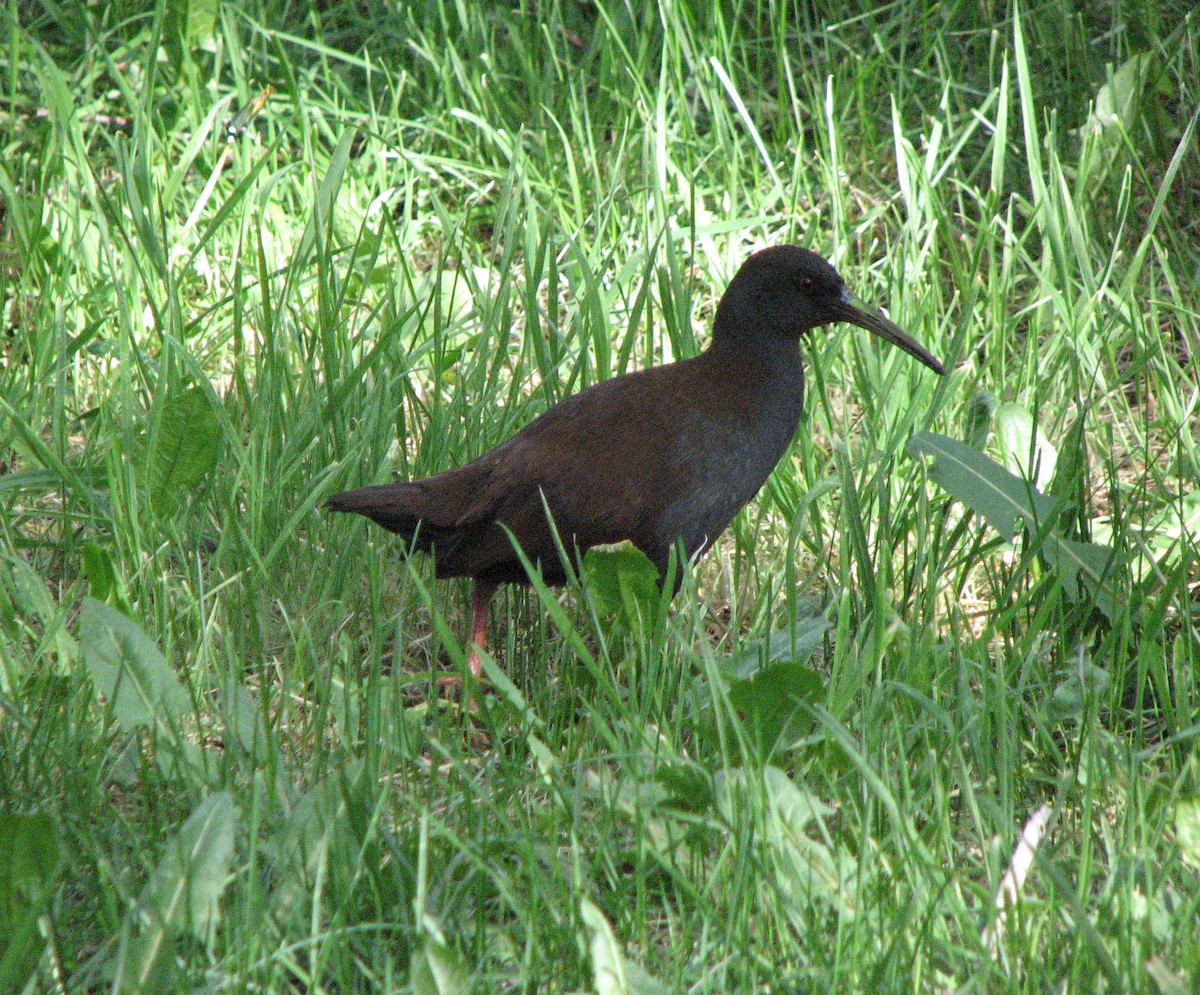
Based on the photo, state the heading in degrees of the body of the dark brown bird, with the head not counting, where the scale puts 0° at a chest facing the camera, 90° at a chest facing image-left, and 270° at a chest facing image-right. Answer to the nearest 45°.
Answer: approximately 270°

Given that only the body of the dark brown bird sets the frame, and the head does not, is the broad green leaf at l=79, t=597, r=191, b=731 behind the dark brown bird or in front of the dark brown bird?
behind

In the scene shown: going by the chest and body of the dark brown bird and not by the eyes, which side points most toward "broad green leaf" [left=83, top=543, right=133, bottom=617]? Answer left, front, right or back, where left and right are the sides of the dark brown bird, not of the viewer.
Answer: back

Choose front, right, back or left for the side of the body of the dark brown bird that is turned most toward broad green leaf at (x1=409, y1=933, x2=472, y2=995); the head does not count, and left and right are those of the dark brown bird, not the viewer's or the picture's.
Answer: right

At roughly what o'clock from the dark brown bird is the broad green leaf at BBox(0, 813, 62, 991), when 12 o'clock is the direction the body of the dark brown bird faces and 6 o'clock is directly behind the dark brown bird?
The broad green leaf is roughly at 4 o'clock from the dark brown bird.

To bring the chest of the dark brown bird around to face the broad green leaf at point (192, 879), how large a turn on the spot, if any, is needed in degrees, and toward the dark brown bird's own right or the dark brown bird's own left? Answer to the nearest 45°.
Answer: approximately 135° to the dark brown bird's own right
